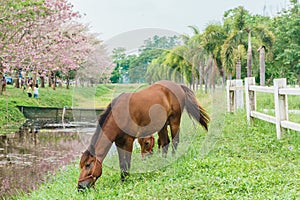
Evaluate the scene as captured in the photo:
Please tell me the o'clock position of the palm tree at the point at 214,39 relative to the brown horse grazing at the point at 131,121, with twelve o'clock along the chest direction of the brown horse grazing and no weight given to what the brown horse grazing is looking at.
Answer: The palm tree is roughly at 5 o'clock from the brown horse grazing.

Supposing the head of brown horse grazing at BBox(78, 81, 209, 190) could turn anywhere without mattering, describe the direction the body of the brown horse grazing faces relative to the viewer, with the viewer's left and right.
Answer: facing the viewer and to the left of the viewer

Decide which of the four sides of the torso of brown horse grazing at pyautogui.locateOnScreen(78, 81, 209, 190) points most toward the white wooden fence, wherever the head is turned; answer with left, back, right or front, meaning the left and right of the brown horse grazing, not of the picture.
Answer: back

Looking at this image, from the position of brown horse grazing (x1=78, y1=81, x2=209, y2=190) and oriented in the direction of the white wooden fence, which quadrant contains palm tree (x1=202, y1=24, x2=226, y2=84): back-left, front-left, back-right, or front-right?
front-left

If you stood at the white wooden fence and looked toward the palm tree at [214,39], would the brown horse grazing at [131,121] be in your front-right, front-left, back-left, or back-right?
back-left
